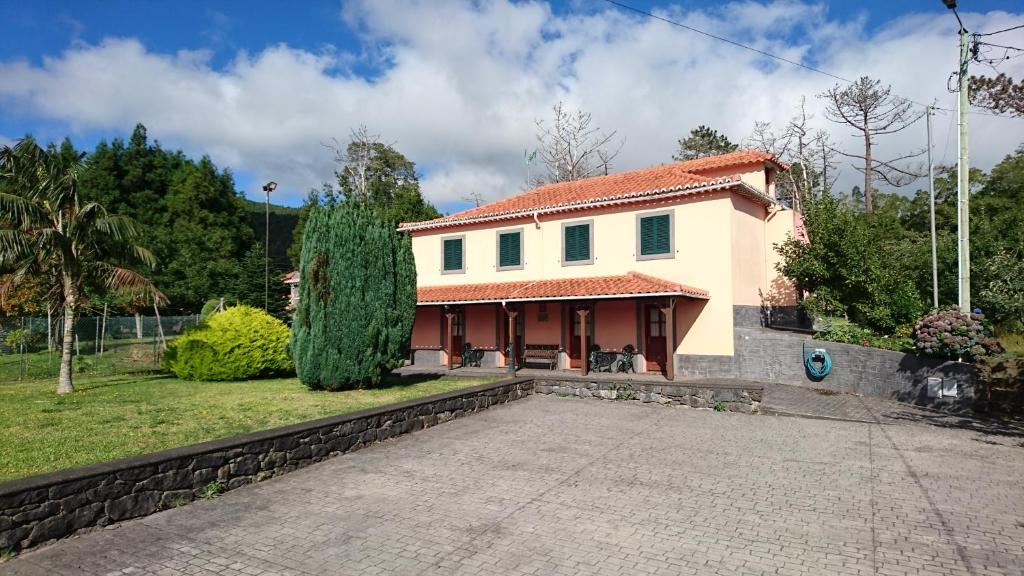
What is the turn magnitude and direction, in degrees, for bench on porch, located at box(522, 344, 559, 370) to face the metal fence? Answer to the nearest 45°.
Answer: approximately 45° to its right

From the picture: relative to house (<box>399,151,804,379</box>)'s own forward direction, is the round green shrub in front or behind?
in front

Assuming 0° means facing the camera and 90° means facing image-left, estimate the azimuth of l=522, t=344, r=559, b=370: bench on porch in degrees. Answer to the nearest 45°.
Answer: approximately 45°

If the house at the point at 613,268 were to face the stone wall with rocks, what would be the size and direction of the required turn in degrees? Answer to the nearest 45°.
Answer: approximately 45° to its left

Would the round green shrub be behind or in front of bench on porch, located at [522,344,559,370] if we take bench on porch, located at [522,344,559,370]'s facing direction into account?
in front

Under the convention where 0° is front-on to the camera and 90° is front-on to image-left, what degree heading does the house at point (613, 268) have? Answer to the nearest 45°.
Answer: approximately 45°
